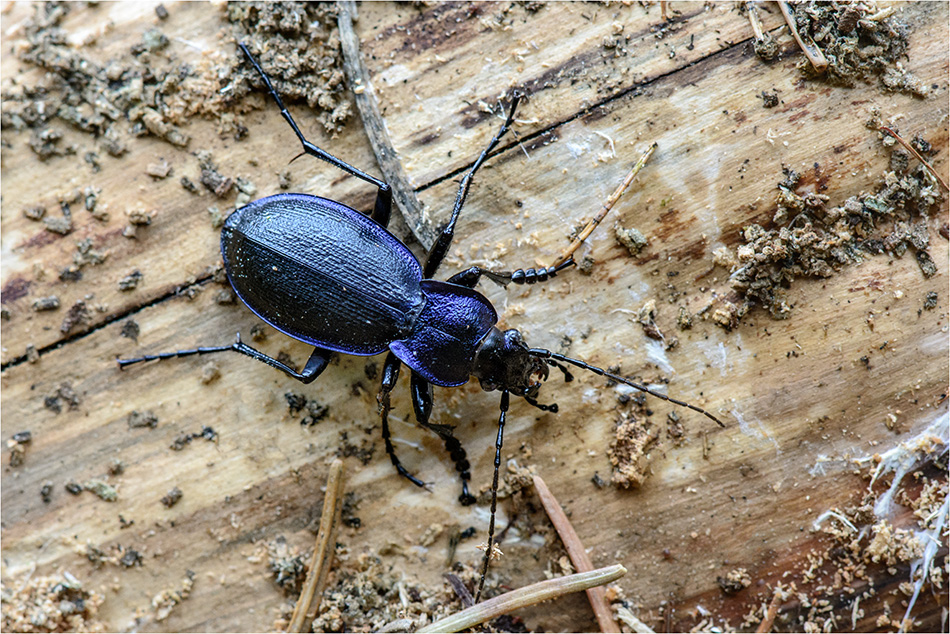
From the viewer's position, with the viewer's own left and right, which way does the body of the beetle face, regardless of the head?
facing the viewer and to the right of the viewer

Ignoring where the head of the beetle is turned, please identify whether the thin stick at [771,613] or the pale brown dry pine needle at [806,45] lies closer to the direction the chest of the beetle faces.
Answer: the thin stick

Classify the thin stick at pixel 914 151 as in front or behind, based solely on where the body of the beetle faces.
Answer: in front

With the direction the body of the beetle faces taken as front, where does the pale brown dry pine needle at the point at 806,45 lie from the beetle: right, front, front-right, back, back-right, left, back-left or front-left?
front-left

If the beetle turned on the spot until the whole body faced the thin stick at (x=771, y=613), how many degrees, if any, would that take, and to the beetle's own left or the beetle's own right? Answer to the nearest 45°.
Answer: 0° — it already faces it

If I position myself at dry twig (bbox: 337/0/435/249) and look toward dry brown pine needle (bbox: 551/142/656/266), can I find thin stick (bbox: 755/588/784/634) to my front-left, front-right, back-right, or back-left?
front-right
